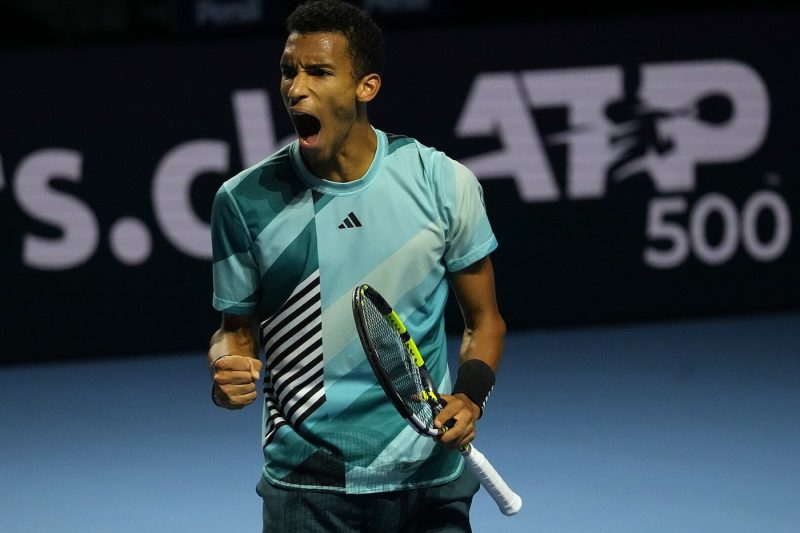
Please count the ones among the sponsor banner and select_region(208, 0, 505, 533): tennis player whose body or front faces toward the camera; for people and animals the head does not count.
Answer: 2

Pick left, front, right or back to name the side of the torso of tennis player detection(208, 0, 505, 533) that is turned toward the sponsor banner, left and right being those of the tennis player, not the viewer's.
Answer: back

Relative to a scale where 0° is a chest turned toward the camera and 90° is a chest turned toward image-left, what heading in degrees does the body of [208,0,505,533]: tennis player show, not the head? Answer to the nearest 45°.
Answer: approximately 0°

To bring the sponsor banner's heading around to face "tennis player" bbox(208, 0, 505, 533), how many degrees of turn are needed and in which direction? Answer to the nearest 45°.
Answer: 0° — it already faces them
